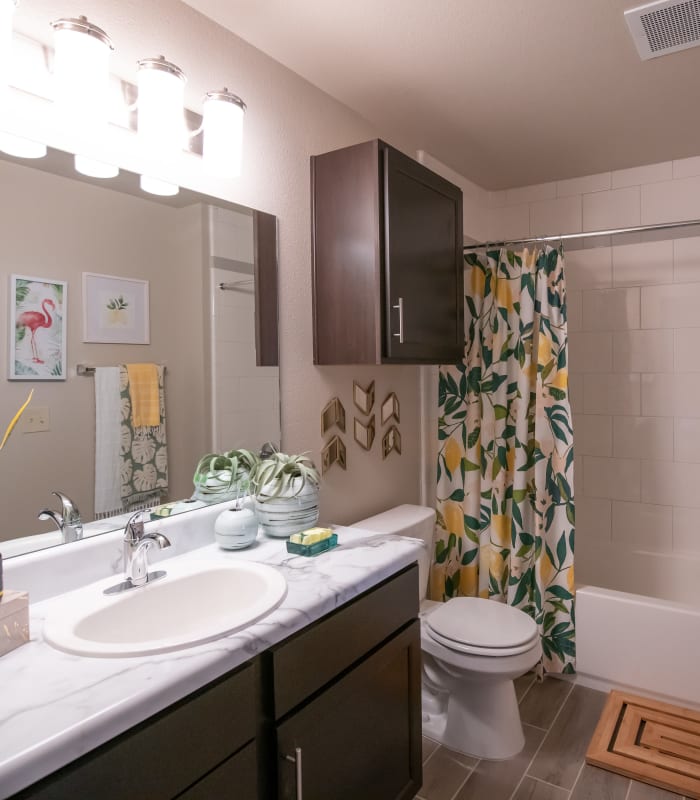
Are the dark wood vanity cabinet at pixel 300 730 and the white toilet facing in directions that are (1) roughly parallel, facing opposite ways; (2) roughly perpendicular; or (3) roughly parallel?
roughly parallel

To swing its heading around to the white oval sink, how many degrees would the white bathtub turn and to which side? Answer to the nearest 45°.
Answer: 0° — it already faces it

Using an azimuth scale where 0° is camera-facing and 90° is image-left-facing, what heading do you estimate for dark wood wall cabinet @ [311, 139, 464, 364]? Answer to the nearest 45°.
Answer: approximately 315°

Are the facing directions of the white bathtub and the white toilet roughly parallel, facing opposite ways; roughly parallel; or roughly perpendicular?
roughly perpendicular

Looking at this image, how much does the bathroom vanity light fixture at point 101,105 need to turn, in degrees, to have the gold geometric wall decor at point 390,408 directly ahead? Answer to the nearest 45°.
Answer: approximately 90° to its left

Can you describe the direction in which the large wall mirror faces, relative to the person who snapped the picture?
facing the viewer and to the right of the viewer

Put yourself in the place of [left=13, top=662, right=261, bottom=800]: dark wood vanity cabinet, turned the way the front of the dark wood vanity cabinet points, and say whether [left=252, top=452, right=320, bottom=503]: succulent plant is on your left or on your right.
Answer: on your left

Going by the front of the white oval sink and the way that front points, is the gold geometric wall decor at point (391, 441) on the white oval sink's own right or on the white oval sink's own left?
on the white oval sink's own left
